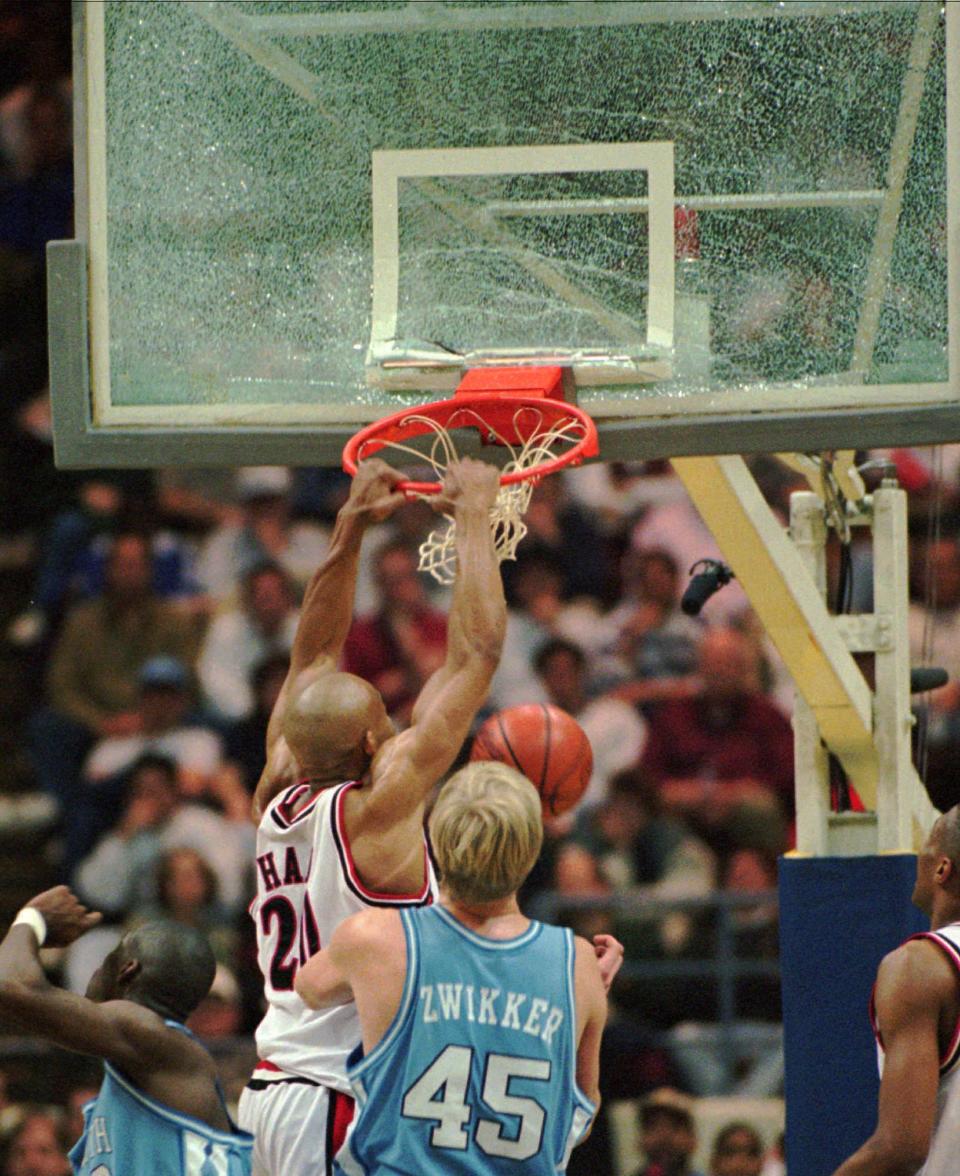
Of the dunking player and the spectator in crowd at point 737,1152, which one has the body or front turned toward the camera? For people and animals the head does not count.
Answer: the spectator in crowd

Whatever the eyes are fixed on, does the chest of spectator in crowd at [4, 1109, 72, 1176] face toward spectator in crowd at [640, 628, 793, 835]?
no

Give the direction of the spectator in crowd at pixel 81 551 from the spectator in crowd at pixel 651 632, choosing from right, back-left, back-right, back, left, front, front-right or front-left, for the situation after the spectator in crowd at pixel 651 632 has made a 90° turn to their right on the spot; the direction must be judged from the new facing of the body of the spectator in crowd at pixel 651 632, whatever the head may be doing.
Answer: front

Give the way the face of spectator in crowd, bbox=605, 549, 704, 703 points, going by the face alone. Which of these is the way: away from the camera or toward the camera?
toward the camera

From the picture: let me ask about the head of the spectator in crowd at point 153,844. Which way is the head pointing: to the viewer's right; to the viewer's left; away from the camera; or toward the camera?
toward the camera

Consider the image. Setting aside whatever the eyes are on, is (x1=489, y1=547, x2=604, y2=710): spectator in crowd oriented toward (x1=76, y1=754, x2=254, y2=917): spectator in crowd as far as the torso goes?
no

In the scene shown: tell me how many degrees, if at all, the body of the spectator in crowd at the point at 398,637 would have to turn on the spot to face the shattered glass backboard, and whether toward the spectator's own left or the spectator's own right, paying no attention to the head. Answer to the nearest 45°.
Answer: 0° — they already face it

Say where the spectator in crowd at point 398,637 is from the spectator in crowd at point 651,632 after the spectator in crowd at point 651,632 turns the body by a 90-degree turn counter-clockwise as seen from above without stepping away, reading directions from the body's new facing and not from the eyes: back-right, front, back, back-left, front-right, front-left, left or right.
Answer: back

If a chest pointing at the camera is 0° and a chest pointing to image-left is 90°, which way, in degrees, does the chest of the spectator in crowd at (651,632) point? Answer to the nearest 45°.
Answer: approximately 0°

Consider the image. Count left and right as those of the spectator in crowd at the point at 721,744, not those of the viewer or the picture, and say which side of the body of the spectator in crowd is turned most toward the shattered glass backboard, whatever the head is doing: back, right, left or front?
front

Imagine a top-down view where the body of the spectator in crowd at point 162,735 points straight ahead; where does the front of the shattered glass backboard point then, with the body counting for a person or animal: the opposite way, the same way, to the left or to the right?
the same way

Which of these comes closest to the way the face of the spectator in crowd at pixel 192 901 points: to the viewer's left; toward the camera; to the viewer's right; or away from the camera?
toward the camera

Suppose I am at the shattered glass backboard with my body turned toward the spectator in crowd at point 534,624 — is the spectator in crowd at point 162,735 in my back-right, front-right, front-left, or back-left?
front-left

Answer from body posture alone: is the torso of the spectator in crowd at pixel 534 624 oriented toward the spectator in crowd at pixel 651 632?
no

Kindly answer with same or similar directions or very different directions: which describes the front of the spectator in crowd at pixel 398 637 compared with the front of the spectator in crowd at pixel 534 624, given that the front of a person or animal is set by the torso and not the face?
same or similar directions

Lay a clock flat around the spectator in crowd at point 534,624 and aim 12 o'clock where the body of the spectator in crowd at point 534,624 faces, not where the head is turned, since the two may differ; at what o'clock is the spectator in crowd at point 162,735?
the spectator in crowd at point 162,735 is roughly at 3 o'clock from the spectator in crowd at point 534,624.

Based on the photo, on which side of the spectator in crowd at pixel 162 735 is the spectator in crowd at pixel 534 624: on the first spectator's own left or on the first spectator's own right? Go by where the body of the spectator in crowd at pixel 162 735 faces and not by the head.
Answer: on the first spectator's own left

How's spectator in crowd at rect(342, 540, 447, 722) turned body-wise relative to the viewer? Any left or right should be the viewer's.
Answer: facing the viewer

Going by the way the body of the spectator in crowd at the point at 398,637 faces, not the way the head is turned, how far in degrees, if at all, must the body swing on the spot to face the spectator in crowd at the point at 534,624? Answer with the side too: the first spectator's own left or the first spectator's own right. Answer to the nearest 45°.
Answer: approximately 90° to the first spectator's own left

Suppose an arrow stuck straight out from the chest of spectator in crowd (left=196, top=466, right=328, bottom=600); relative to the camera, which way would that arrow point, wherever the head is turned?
toward the camera

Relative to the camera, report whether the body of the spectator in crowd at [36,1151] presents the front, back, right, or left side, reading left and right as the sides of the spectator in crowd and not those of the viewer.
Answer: front
